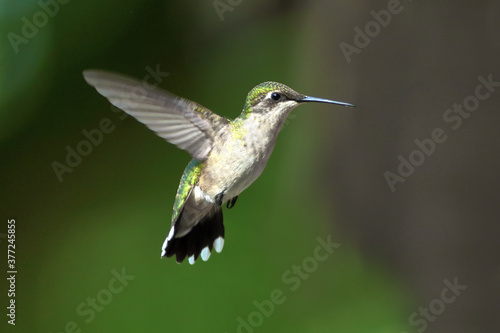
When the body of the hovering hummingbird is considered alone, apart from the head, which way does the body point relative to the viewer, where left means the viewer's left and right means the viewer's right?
facing to the right of the viewer
